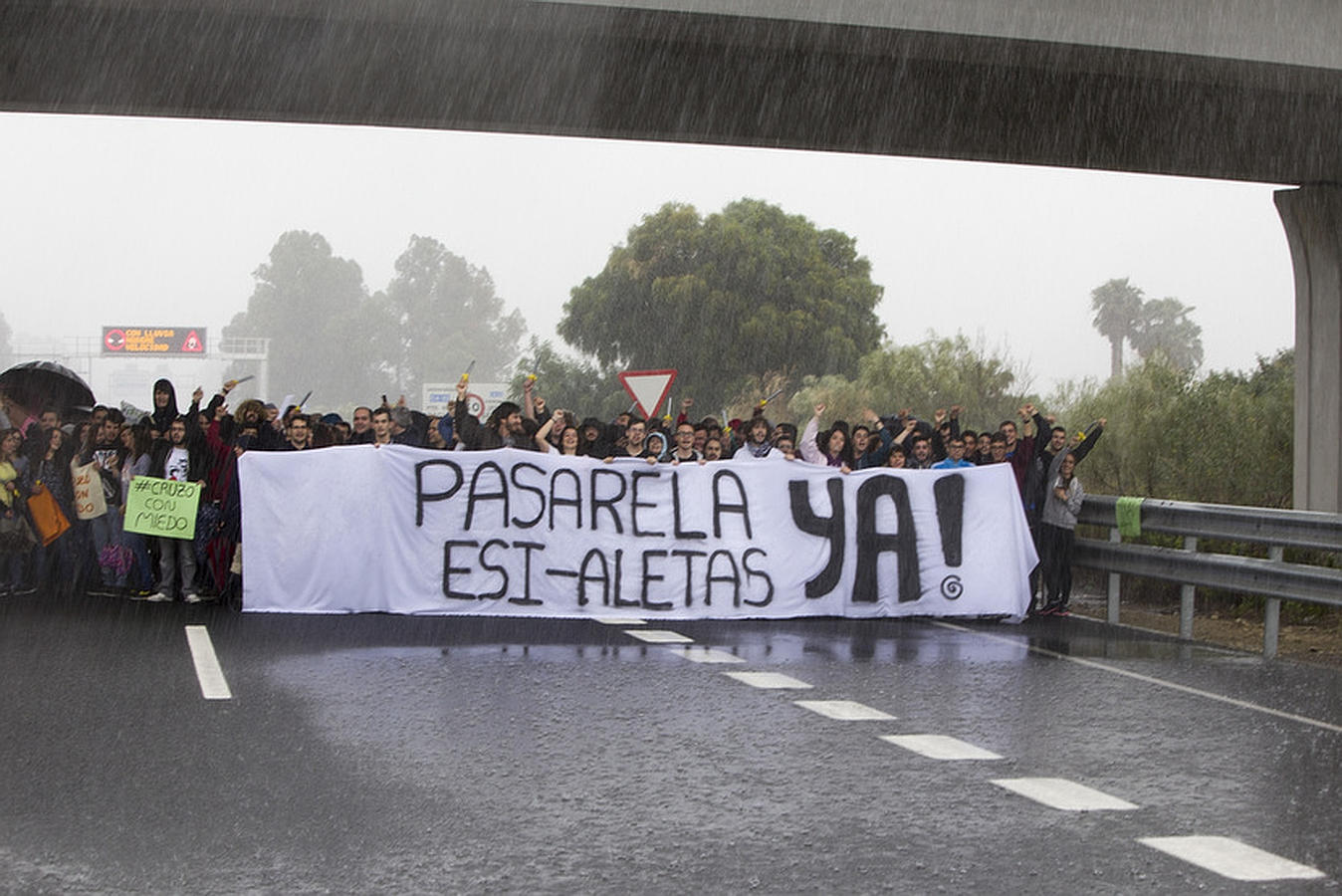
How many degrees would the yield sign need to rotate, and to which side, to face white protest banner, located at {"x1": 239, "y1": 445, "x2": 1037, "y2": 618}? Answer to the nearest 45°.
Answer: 0° — it already faces it

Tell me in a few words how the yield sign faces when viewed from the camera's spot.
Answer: facing the viewer

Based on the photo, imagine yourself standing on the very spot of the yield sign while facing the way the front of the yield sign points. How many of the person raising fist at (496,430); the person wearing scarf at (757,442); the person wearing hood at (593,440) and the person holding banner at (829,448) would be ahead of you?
4

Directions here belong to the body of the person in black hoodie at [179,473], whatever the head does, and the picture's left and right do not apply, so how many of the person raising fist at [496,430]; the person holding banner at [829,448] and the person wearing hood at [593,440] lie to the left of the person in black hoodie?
3

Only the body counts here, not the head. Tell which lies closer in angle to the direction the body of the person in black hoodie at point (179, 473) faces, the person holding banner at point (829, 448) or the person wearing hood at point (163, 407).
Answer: the person holding banner

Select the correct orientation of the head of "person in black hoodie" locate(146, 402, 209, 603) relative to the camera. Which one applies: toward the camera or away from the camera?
toward the camera

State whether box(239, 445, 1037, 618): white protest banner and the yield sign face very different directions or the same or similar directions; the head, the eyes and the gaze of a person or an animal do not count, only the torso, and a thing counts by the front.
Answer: same or similar directions

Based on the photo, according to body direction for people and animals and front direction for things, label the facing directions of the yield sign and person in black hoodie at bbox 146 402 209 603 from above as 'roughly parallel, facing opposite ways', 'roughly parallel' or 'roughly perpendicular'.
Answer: roughly parallel

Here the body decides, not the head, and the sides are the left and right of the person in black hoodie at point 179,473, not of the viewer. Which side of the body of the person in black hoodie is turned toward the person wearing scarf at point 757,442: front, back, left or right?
left

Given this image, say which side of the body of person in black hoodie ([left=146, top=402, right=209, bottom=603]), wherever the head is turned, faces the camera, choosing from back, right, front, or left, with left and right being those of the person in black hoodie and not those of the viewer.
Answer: front

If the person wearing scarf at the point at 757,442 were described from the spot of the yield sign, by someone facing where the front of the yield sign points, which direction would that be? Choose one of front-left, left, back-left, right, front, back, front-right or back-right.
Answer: front

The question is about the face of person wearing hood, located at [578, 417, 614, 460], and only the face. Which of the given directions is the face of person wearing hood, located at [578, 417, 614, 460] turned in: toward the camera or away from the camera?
toward the camera

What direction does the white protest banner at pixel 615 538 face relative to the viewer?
toward the camera

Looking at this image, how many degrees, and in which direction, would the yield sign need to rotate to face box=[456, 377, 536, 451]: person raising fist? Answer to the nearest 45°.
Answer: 0° — it already faces them

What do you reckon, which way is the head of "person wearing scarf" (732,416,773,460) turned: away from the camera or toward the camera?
toward the camera

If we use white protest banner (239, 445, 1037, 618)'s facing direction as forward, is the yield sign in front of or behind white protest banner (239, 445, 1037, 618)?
behind

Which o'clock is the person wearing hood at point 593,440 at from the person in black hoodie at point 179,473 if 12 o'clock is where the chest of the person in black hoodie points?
The person wearing hood is roughly at 9 o'clock from the person in black hoodie.
